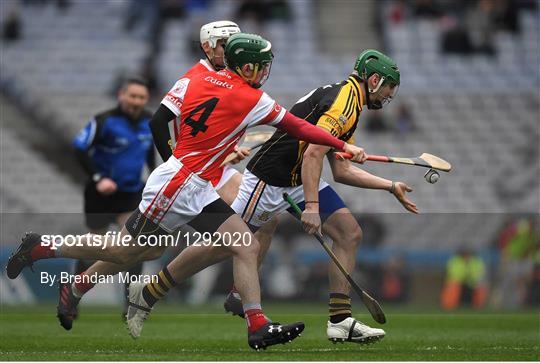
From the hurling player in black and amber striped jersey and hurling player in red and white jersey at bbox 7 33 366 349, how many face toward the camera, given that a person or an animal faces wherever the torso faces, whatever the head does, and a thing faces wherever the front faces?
0

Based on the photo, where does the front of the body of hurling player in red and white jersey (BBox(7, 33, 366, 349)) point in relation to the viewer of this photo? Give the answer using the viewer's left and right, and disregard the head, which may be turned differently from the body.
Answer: facing away from the viewer and to the right of the viewer

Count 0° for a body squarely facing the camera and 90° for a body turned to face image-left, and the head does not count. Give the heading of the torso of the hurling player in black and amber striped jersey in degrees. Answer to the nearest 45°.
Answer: approximately 270°

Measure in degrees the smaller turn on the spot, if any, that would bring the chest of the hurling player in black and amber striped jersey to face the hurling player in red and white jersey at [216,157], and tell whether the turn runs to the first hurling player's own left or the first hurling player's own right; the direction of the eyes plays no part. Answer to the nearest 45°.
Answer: approximately 135° to the first hurling player's own right

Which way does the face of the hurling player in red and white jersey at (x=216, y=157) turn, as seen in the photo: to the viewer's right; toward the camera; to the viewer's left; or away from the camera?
to the viewer's right
